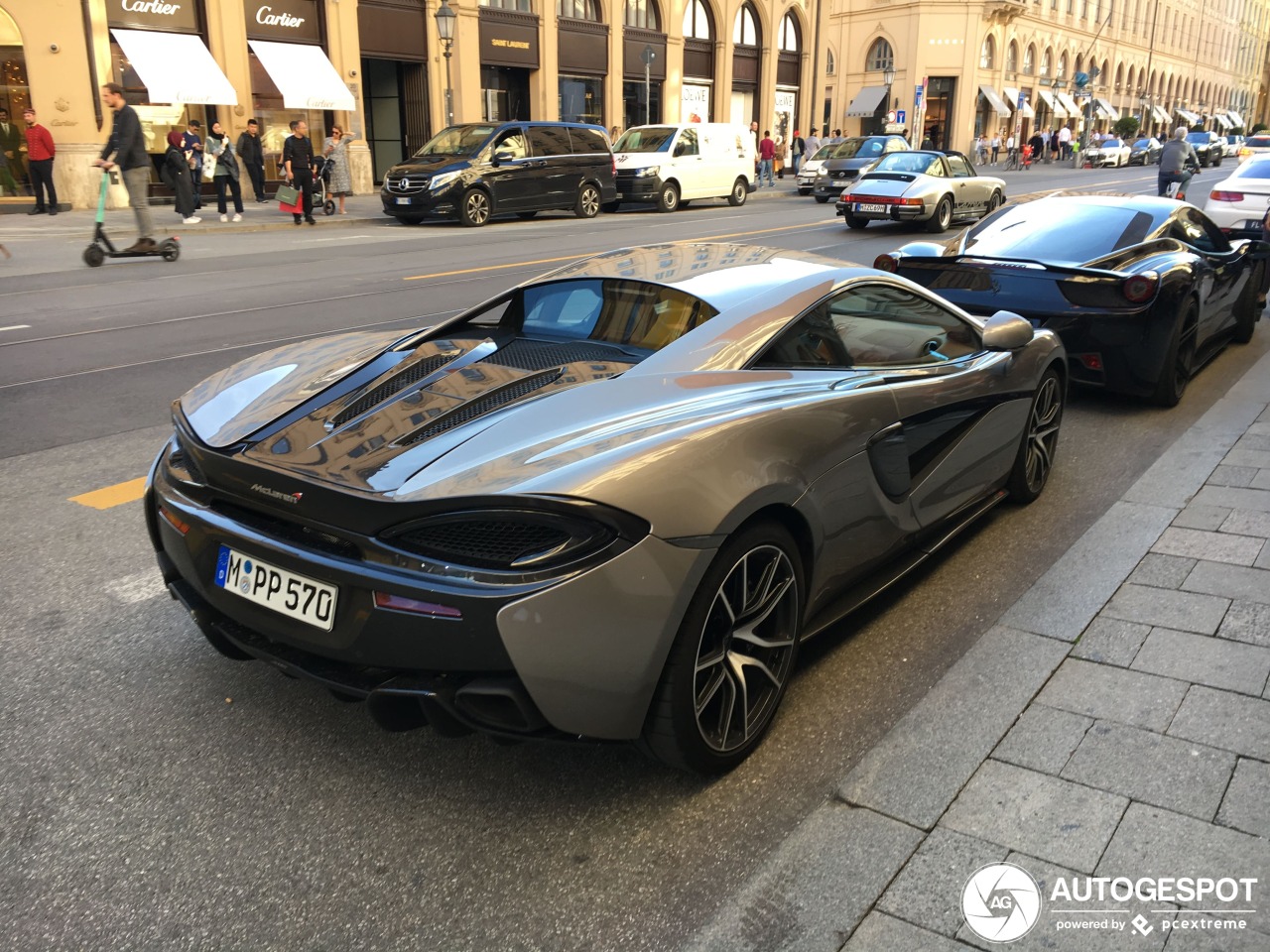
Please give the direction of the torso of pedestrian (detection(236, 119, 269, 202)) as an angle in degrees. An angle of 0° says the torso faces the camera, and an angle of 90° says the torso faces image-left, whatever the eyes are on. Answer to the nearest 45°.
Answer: approximately 315°

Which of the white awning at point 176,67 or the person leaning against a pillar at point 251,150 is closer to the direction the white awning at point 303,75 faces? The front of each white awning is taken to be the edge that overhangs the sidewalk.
the person leaning against a pillar

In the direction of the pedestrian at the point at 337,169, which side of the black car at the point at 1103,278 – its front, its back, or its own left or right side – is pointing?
left

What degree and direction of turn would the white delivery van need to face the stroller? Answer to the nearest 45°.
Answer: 0° — it already faces it

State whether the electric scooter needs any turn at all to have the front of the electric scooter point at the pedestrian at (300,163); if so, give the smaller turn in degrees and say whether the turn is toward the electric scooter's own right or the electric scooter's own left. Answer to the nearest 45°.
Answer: approximately 135° to the electric scooter's own right

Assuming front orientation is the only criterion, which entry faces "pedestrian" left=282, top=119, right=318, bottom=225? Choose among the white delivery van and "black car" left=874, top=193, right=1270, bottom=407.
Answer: the white delivery van

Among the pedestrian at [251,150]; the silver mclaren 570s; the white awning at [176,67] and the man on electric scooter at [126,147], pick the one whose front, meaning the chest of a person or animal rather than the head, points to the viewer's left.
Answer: the man on electric scooter

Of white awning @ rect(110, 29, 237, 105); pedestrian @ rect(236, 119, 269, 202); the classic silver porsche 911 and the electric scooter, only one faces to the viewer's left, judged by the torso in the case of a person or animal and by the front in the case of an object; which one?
the electric scooter

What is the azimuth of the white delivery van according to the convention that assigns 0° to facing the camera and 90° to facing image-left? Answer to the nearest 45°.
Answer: approximately 45°

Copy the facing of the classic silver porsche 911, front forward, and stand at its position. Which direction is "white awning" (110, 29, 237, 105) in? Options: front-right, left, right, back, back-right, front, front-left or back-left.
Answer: back-left

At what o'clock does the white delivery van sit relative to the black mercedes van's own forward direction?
The white delivery van is roughly at 6 o'clock from the black mercedes van.
